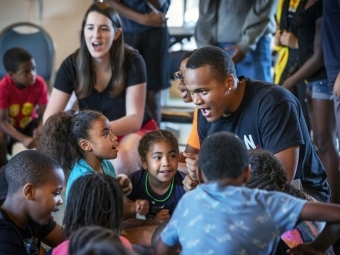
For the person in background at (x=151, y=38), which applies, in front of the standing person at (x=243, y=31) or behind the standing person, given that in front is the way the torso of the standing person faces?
in front

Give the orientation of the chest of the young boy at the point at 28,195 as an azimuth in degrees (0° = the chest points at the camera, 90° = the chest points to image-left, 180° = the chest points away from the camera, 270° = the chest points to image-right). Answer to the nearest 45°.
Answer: approximately 270°

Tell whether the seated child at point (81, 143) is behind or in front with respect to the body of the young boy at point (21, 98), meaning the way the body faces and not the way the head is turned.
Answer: in front

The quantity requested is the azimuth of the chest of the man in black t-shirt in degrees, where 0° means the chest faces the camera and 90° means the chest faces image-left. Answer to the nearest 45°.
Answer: approximately 45°

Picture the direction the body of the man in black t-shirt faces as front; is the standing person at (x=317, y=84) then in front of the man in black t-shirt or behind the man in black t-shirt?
behind

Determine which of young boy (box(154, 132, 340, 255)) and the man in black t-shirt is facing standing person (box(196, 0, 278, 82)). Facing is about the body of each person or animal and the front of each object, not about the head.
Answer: the young boy

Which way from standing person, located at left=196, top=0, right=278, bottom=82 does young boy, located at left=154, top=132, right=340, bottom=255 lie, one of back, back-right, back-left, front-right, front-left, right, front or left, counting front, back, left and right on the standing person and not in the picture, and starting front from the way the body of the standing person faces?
front-left

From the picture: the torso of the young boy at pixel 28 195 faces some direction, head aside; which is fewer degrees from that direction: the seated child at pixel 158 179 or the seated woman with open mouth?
the seated child

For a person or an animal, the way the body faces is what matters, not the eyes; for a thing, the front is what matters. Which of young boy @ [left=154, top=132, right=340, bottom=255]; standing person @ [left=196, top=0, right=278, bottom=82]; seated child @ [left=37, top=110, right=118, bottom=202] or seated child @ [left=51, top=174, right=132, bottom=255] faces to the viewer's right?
seated child @ [left=37, top=110, right=118, bottom=202]

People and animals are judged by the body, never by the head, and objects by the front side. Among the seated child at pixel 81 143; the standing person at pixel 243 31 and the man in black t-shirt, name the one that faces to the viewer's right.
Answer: the seated child

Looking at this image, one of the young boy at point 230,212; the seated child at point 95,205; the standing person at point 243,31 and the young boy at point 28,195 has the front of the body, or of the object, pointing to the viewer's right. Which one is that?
the young boy at point 28,195

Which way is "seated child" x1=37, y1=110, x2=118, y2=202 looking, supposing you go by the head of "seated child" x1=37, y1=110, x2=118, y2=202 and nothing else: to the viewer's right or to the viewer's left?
to the viewer's right

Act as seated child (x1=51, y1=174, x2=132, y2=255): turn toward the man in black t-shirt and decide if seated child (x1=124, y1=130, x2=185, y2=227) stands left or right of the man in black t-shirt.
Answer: left

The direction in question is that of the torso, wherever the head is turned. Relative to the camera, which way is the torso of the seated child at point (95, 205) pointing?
away from the camera
